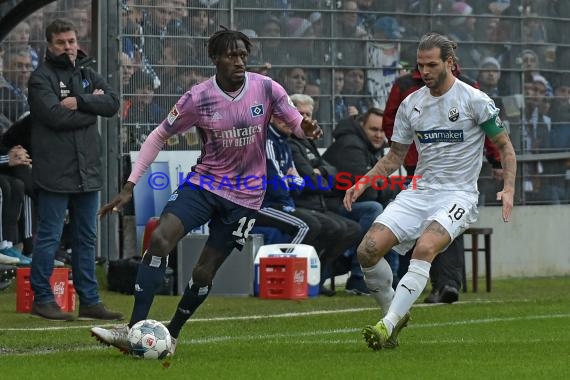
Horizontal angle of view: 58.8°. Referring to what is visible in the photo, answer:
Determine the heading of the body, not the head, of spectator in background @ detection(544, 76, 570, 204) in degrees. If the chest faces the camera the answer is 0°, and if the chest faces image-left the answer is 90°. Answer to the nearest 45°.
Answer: approximately 0°

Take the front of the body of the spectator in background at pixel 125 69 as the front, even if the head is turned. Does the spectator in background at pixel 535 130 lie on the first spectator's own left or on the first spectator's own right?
on the first spectator's own left

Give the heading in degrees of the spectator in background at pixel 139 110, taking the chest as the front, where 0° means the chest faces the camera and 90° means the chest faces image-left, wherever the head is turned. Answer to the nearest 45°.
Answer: approximately 0°
